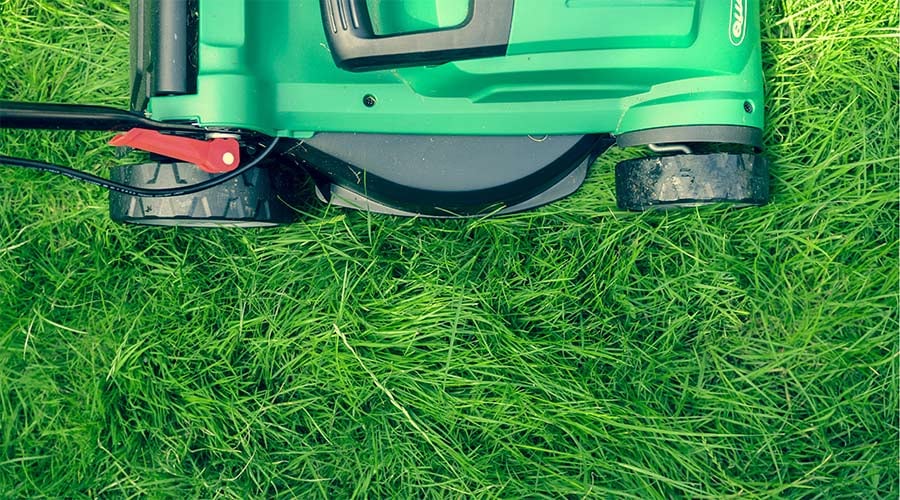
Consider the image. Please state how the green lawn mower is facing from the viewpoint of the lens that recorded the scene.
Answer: facing to the right of the viewer
